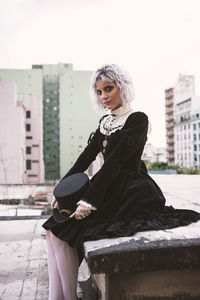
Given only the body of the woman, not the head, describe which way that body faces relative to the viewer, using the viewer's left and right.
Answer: facing the viewer and to the left of the viewer

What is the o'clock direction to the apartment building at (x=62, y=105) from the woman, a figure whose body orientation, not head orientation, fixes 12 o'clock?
The apartment building is roughly at 4 o'clock from the woman.

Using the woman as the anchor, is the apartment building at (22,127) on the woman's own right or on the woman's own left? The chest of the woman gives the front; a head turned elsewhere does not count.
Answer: on the woman's own right
